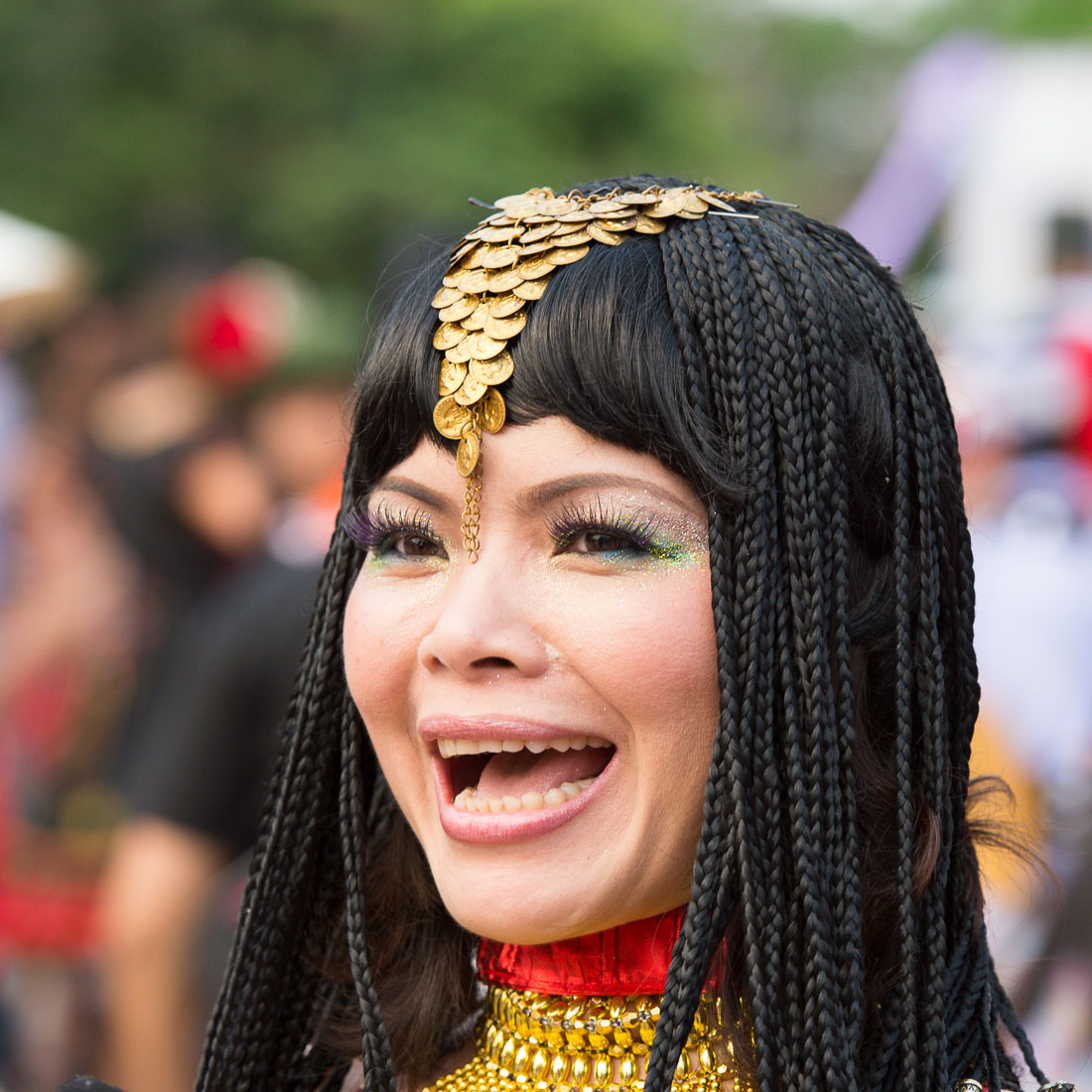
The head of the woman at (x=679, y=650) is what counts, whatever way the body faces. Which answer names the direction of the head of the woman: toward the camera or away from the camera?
toward the camera

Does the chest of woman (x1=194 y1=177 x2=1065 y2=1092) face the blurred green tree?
no

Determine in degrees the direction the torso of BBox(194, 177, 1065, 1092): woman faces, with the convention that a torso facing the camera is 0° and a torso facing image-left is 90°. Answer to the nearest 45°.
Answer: approximately 45°
